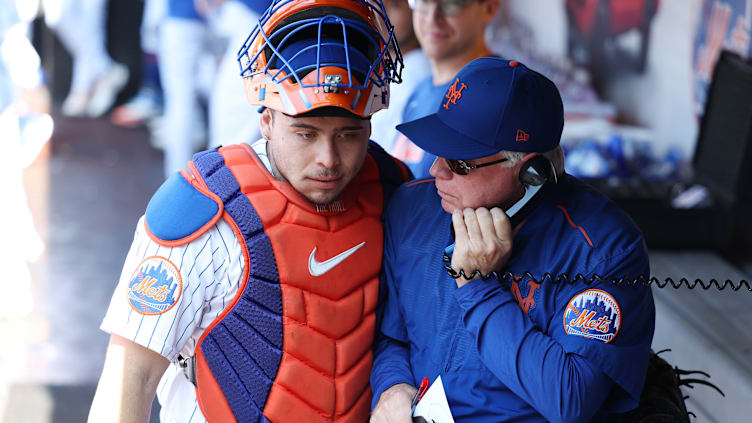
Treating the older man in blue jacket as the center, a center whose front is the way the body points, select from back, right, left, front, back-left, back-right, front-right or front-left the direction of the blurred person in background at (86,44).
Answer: right

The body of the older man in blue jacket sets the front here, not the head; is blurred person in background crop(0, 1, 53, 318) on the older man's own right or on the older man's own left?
on the older man's own right

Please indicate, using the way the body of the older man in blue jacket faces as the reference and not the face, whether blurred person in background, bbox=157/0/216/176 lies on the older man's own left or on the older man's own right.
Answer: on the older man's own right

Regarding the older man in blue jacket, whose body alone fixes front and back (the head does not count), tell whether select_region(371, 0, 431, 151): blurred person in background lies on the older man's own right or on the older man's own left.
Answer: on the older man's own right

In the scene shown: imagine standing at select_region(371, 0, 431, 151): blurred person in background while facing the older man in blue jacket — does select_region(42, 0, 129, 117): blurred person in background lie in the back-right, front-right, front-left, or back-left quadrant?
back-right

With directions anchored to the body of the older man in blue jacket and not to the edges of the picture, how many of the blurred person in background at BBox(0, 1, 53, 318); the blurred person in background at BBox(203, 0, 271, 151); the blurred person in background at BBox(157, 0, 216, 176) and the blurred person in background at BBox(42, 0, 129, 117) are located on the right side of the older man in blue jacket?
4

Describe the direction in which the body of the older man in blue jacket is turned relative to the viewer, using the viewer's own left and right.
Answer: facing the viewer and to the left of the viewer

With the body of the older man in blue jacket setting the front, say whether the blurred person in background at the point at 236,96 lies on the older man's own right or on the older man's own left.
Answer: on the older man's own right

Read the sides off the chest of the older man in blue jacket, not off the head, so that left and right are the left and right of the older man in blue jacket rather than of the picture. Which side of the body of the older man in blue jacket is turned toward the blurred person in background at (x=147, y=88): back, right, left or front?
right
